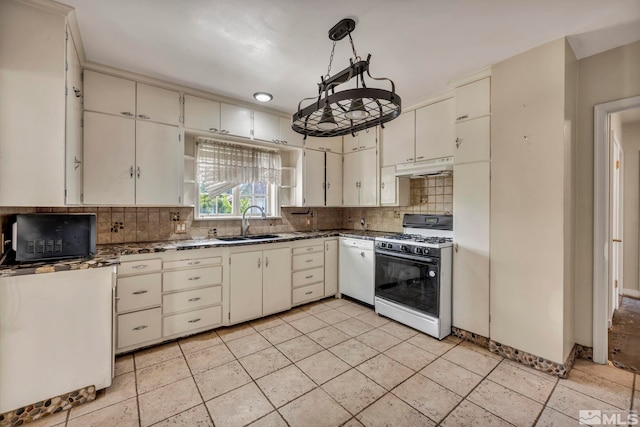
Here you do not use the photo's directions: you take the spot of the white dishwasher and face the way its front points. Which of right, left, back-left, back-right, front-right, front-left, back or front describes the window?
front-right

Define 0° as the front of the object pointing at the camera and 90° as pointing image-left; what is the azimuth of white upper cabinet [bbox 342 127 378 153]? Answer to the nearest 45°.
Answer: approximately 45°

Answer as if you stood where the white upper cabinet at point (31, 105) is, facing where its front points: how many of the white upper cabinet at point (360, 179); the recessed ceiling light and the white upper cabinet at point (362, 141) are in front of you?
3

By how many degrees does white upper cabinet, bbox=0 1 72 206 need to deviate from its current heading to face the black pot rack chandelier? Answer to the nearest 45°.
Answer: approximately 45° to its right

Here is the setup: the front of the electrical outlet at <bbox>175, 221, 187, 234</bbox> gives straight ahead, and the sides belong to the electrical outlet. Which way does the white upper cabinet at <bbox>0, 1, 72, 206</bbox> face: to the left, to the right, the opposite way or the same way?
to the left

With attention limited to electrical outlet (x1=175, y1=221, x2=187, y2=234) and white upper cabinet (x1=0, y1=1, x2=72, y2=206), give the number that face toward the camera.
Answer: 1

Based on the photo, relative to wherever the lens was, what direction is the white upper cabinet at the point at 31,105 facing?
facing to the right of the viewer
